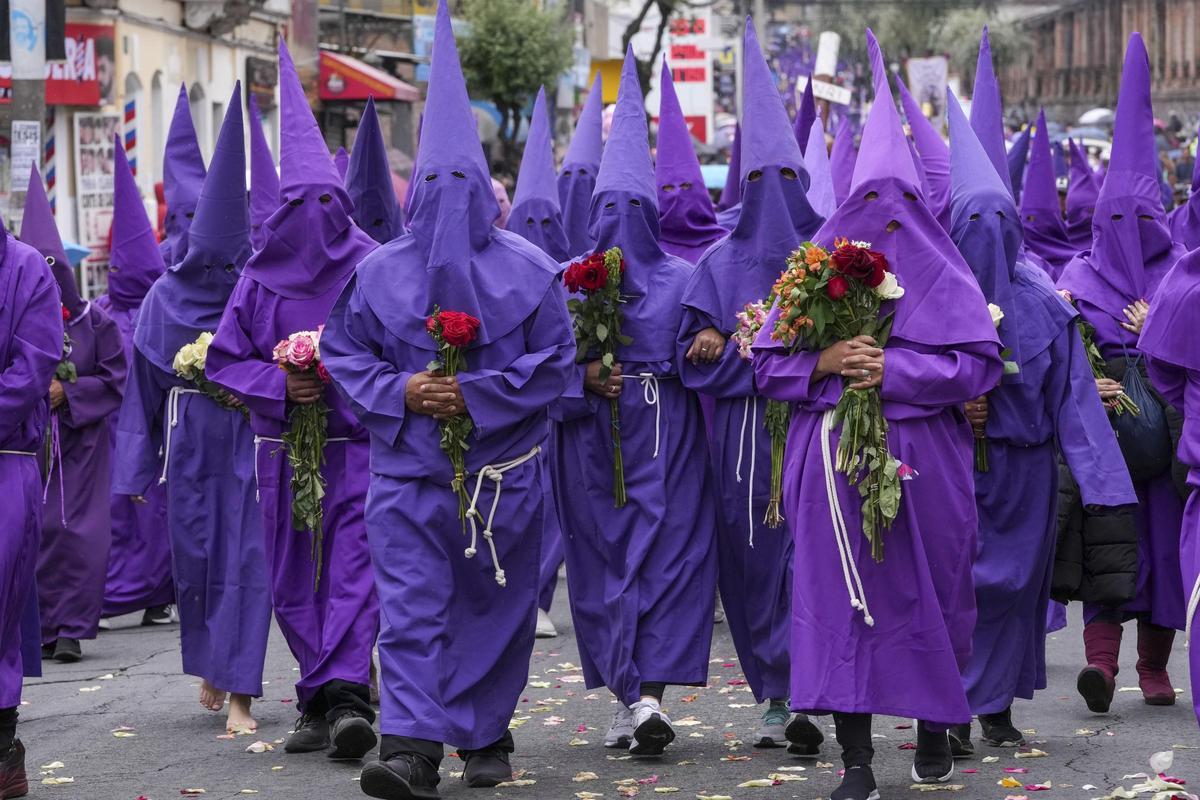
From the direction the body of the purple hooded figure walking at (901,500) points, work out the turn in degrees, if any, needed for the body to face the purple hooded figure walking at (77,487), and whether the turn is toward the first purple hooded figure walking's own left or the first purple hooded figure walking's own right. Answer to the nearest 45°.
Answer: approximately 135° to the first purple hooded figure walking's own right

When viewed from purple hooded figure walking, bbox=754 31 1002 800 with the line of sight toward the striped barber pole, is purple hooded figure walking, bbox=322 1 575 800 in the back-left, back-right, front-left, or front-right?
front-left

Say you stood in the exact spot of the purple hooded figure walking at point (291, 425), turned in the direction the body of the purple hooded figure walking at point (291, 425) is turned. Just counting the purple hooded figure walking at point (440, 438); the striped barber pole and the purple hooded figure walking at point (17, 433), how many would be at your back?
1

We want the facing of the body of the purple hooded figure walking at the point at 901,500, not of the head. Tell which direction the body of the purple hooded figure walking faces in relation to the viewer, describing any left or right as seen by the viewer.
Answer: facing the viewer

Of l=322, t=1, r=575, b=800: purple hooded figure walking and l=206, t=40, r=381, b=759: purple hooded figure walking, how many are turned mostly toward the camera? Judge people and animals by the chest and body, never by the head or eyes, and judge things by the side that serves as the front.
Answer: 2

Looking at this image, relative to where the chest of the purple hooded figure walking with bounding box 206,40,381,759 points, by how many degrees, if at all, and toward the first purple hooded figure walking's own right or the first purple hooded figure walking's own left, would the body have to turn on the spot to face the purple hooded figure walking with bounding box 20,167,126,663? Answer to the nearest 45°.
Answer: approximately 180°

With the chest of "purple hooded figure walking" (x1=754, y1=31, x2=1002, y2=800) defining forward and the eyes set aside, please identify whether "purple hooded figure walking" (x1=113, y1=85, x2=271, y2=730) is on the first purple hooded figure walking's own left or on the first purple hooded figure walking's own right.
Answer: on the first purple hooded figure walking's own right

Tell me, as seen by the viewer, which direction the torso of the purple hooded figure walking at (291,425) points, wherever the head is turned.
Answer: toward the camera

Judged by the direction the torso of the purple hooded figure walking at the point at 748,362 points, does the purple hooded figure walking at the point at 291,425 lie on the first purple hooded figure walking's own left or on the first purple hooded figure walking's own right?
on the first purple hooded figure walking's own right

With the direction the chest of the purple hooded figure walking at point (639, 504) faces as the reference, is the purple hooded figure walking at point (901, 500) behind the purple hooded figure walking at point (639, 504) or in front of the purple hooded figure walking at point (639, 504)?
in front

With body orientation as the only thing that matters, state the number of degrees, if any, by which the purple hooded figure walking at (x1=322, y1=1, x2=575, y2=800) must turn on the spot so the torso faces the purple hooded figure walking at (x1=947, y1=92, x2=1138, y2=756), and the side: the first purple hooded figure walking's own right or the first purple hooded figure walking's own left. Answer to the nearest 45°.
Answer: approximately 90° to the first purple hooded figure walking's own left

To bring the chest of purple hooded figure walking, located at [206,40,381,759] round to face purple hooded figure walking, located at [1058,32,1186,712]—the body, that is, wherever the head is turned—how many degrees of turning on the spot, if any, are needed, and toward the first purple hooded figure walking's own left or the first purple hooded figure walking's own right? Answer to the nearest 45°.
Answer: approximately 90° to the first purple hooded figure walking's own left

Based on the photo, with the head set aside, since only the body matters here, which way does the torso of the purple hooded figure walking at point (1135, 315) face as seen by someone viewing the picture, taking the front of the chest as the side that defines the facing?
toward the camera
